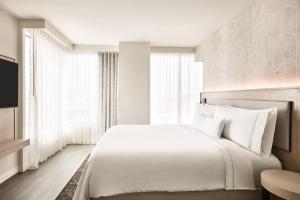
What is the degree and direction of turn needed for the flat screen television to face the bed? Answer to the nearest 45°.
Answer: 0° — it already faces it

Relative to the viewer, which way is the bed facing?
to the viewer's left

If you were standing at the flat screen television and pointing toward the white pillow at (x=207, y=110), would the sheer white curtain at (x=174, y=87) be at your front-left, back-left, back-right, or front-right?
front-left

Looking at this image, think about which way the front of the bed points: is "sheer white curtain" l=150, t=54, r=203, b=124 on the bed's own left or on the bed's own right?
on the bed's own right

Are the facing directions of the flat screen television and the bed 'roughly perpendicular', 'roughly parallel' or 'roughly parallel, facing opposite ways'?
roughly parallel, facing opposite ways

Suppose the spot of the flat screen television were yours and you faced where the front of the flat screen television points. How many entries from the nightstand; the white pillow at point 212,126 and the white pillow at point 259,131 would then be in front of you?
3

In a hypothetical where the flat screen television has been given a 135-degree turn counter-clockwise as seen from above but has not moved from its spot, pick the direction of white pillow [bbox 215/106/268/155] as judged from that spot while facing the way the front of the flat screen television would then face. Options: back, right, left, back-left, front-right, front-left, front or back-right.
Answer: back-right

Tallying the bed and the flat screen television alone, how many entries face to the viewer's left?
1

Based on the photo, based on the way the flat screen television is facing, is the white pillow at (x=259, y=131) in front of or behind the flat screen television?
in front

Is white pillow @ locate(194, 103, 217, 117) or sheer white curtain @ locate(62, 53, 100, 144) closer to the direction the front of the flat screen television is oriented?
the white pillow

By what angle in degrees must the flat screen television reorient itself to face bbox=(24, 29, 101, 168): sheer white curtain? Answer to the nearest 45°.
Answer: approximately 90° to its left

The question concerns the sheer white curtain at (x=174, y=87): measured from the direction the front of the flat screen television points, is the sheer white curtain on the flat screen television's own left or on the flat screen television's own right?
on the flat screen television's own left
